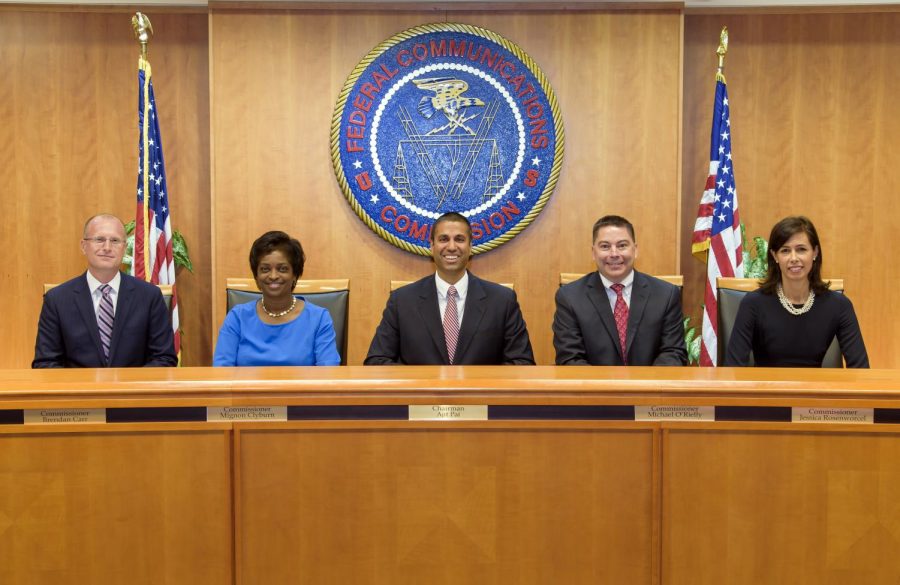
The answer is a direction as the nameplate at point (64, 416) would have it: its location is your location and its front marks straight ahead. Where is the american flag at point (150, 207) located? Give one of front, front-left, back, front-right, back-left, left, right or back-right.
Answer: back

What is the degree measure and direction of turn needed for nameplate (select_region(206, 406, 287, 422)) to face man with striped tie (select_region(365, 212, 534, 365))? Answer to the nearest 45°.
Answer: approximately 135° to its left

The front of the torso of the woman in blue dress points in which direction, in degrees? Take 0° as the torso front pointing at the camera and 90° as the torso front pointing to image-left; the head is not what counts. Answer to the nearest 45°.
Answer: approximately 0°

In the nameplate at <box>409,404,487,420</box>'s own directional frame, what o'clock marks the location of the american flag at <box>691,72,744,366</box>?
The american flag is roughly at 7 o'clock from the nameplate.

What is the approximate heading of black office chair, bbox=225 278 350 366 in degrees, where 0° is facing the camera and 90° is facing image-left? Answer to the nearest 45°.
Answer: approximately 0°

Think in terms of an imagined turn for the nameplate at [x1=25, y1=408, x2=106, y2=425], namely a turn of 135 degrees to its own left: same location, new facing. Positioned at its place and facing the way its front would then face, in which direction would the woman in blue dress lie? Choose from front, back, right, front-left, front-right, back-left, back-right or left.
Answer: front
